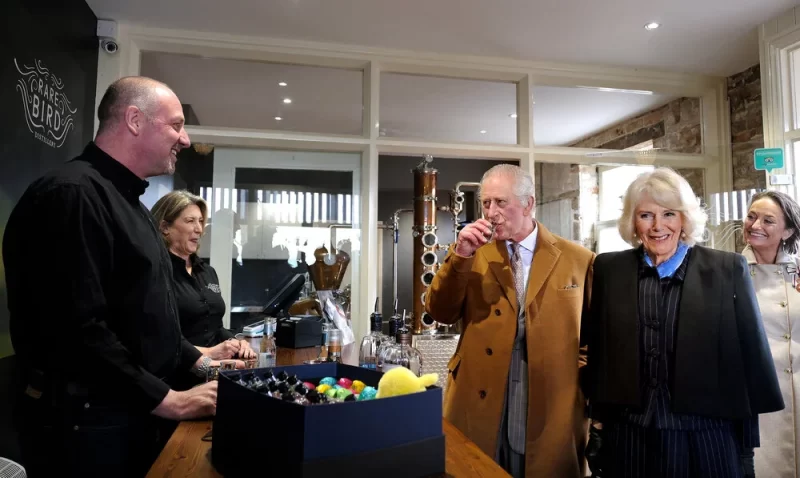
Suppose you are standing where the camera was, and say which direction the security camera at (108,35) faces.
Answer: facing the viewer and to the right of the viewer

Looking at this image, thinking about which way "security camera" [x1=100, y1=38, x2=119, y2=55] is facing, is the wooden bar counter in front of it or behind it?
in front

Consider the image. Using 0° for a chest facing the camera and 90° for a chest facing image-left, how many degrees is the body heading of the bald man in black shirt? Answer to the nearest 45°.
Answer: approximately 270°

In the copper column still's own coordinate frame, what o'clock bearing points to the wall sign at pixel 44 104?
The wall sign is roughly at 2 o'clock from the copper column still.

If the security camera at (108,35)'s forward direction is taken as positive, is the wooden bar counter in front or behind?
in front

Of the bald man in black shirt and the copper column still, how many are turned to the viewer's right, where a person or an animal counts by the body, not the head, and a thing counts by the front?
1

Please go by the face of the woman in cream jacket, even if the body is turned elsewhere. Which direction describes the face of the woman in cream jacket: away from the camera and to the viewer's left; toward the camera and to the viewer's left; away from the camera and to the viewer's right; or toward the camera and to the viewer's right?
toward the camera and to the viewer's left

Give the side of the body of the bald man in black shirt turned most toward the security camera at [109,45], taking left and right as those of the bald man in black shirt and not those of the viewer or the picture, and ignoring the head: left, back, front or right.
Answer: left

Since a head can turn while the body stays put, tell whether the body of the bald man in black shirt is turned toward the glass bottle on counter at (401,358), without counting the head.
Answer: yes
